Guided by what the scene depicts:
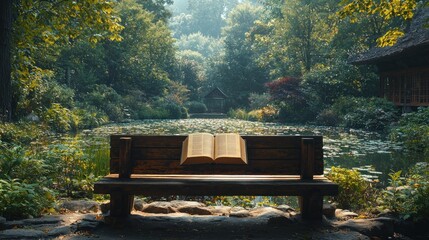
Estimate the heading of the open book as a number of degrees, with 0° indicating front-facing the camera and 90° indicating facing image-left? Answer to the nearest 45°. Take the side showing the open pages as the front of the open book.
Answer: approximately 0°

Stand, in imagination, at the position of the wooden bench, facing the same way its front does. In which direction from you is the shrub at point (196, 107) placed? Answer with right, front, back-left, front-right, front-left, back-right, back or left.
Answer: back

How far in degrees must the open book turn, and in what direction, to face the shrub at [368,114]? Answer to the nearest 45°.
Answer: approximately 135° to its left

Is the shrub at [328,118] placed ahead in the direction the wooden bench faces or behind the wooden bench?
behind

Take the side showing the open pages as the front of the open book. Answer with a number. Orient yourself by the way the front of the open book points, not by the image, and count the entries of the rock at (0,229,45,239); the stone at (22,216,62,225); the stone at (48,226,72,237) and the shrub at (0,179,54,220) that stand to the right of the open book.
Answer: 4

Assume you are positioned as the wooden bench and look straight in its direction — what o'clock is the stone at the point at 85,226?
The stone is roughly at 3 o'clock from the wooden bench.

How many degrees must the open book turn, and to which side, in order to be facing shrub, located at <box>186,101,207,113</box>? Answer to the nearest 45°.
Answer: approximately 180°
